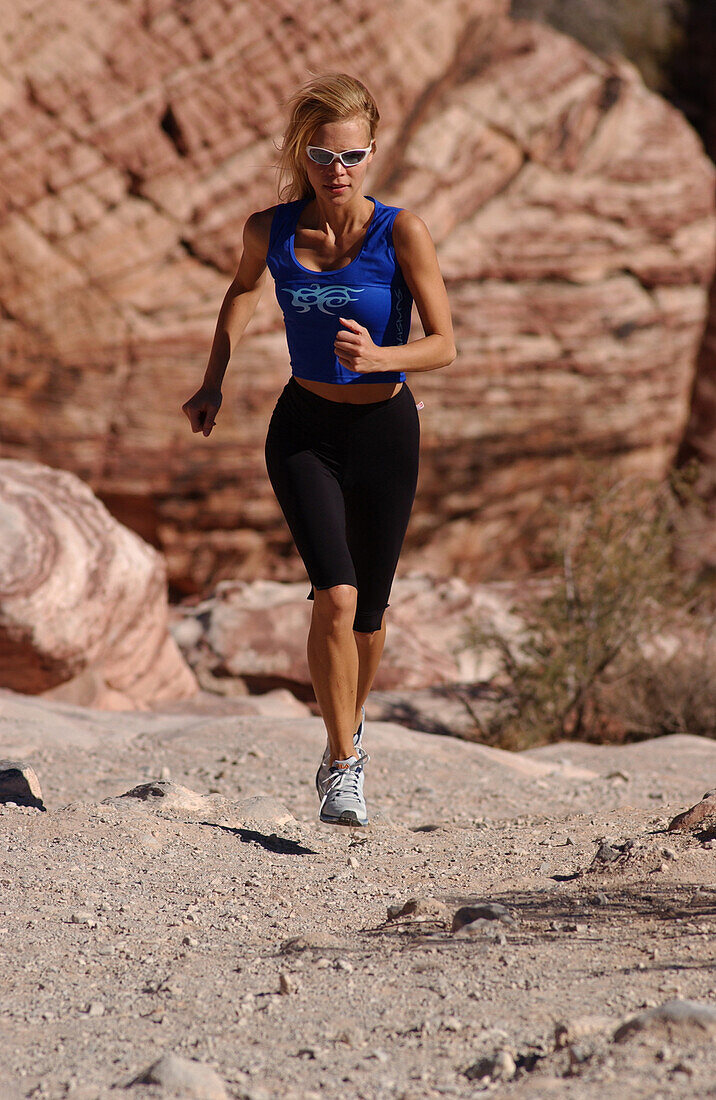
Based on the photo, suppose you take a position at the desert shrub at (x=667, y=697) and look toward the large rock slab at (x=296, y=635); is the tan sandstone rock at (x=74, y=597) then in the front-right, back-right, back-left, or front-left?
front-left

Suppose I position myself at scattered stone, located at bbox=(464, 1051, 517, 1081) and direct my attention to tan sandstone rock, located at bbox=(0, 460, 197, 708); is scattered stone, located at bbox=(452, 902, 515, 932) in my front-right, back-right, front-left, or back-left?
front-right

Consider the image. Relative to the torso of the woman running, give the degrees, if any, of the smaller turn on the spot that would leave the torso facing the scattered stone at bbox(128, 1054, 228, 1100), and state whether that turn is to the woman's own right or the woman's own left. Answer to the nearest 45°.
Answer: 0° — they already face it

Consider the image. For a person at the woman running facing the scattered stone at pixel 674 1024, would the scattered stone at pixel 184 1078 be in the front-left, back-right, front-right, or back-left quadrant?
front-right

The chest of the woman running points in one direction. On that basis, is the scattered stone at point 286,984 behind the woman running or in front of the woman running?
in front

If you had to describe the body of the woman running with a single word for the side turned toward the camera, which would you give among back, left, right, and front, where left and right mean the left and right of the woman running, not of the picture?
front

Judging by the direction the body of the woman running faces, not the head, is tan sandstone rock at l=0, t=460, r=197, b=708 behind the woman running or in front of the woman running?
behind

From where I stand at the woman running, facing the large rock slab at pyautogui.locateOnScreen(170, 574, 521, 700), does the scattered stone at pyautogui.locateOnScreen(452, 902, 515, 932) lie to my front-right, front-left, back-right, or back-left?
back-right

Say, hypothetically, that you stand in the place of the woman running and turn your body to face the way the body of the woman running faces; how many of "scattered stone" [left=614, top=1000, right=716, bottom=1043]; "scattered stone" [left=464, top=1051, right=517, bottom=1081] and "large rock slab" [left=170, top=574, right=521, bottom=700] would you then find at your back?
1

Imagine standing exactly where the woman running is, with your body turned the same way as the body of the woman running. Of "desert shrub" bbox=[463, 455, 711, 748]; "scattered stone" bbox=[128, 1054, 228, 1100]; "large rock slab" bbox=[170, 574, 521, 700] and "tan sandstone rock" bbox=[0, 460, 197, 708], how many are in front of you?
1
